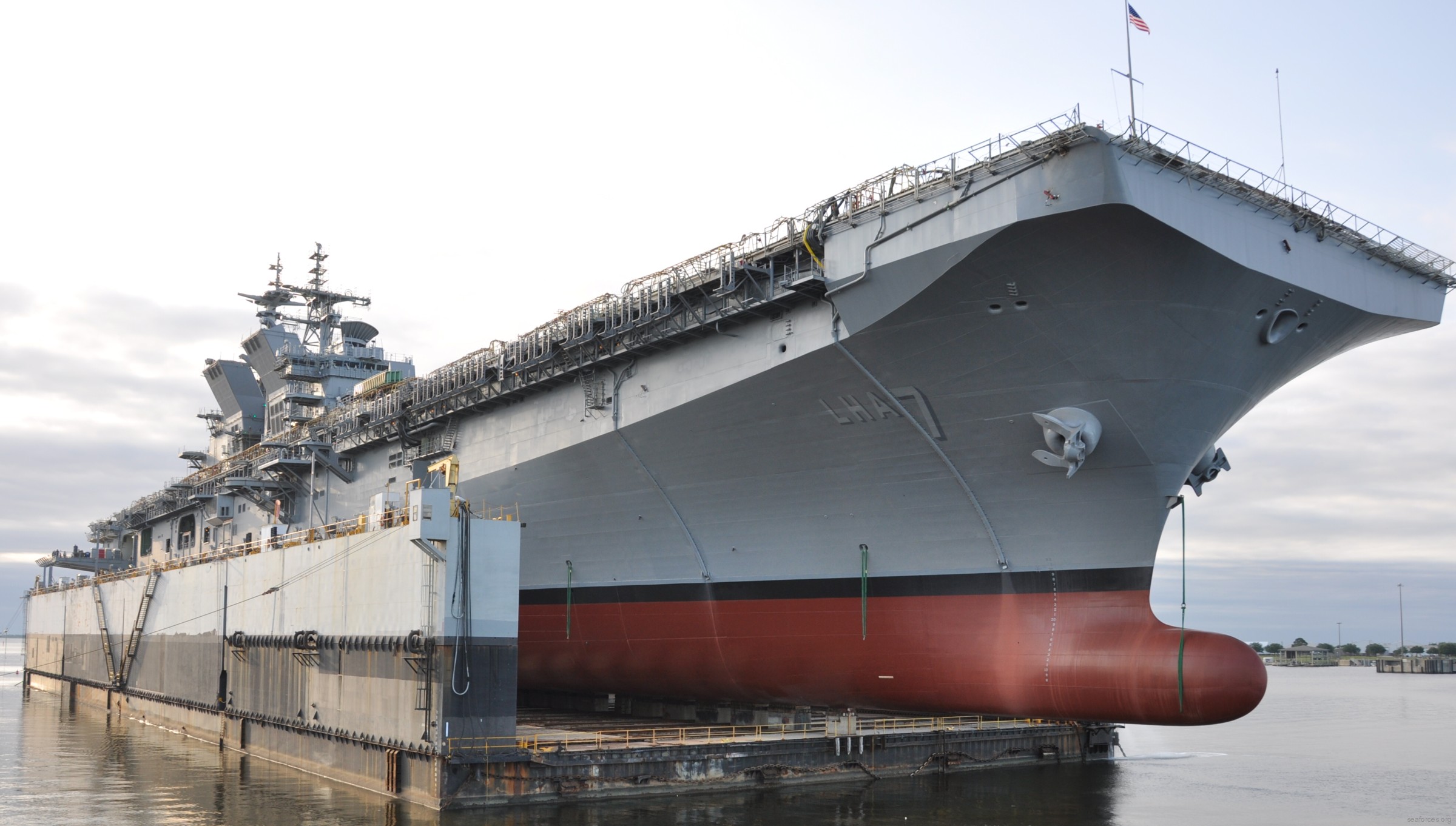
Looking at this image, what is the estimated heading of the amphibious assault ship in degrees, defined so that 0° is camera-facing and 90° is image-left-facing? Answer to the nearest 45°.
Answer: approximately 315°
